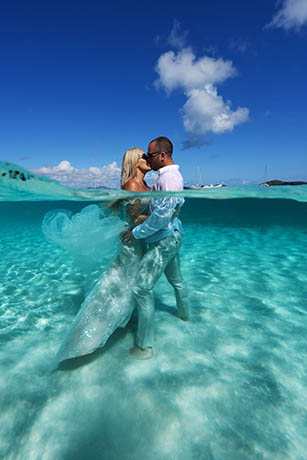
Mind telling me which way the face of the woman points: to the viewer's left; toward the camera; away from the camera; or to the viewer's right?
to the viewer's right

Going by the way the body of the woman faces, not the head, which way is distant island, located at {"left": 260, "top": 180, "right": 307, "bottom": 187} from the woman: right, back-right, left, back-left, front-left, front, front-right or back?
front-left

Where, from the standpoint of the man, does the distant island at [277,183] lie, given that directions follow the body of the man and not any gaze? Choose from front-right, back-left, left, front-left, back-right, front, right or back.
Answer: back-right

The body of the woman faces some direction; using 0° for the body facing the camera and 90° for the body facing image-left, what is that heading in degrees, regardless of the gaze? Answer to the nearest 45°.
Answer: approximately 270°

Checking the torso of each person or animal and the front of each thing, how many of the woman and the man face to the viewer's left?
1

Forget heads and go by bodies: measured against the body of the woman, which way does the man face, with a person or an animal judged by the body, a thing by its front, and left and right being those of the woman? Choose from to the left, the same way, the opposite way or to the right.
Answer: the opposite way

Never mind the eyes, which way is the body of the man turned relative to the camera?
to the viewer's left

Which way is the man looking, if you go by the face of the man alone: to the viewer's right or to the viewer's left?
to the viewer's left
